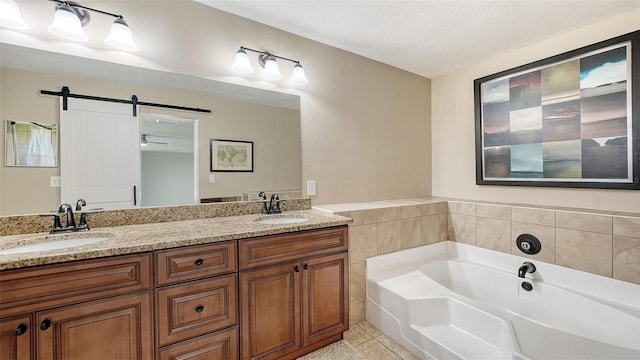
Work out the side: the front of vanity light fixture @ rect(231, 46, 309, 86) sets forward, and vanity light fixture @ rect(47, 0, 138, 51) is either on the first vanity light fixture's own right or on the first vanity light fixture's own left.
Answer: on the first vanity light fixture's own right

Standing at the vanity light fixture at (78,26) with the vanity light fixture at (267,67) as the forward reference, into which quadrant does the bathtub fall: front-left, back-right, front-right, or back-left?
front-right

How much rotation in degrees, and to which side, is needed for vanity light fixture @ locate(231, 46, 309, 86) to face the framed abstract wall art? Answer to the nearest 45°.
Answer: approximately 45° to its left

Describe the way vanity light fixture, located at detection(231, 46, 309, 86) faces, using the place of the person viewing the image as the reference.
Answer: facing the viewer and to the right of the viewer

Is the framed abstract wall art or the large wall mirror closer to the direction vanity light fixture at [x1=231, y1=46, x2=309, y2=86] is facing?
the framed abstract wall art
